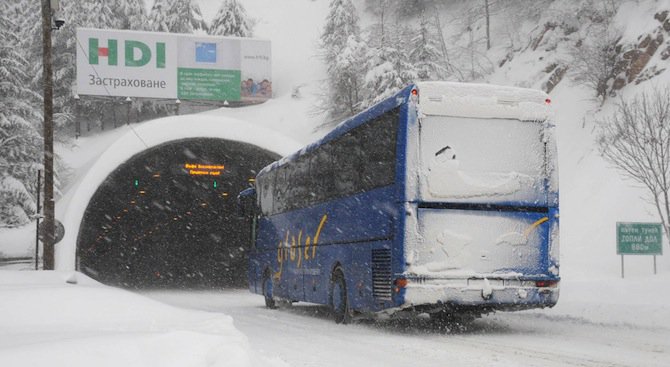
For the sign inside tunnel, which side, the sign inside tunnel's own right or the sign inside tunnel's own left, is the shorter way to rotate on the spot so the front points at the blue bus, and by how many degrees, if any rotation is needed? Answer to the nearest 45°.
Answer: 0° — it already faces it

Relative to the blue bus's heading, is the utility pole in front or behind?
in front

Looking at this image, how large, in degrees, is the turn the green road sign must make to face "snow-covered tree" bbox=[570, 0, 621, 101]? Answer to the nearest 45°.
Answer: approximately 180°

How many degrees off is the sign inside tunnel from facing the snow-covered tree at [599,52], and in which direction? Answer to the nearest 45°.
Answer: approximately 90° to its left

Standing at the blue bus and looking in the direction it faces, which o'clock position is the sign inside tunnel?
The sign inside tunnel is roughly at 1 o'clock from the blue bus.

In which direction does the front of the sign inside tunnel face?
toward the camera

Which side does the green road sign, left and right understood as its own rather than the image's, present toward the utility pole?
right

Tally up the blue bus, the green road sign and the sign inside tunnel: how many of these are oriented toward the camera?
2

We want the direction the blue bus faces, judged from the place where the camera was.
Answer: facing away from the viewer and to the left of the viewer

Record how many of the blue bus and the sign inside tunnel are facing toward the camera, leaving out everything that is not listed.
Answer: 1

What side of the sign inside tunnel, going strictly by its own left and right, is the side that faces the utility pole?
front

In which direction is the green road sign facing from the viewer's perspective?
toward the camera
